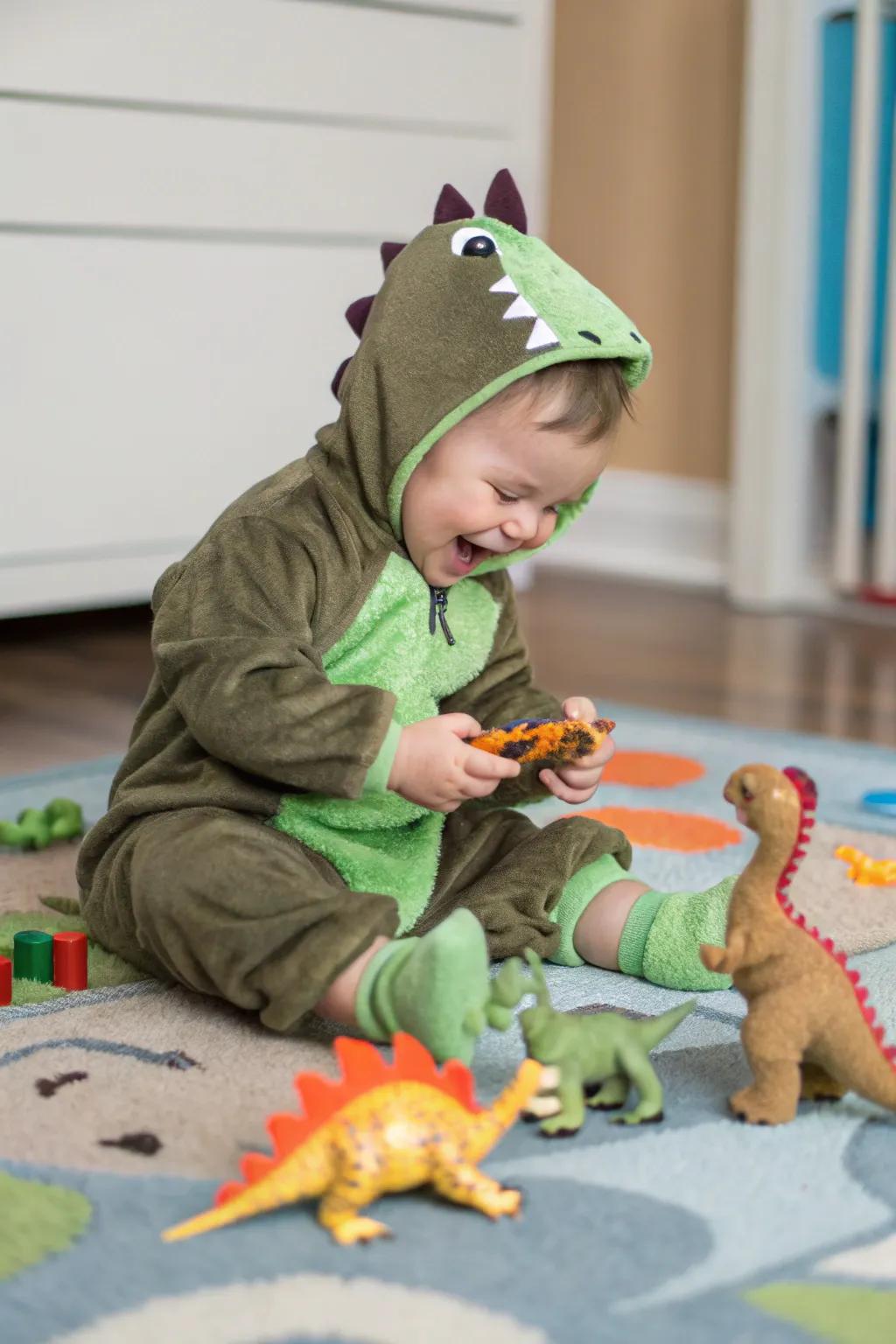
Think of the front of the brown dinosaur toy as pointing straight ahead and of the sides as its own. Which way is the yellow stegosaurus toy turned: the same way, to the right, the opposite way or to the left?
the opposite way

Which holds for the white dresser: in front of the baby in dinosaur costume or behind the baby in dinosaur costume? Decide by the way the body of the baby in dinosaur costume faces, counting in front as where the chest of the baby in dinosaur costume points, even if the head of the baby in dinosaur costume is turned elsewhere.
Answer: behind

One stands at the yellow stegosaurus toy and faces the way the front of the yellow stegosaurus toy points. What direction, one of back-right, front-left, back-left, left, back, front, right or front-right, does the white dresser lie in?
left

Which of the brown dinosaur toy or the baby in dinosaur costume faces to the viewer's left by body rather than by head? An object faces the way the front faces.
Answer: the brown dinosaur toy

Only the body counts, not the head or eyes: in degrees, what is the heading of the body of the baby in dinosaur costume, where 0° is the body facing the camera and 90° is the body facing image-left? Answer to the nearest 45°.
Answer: approximately 315°

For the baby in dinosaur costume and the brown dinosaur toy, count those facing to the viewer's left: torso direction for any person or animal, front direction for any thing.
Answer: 1

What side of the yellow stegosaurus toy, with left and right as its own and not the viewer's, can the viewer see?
right

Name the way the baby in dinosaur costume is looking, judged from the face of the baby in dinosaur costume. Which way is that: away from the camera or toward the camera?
toward the camera

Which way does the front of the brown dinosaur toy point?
to the viewer's left
